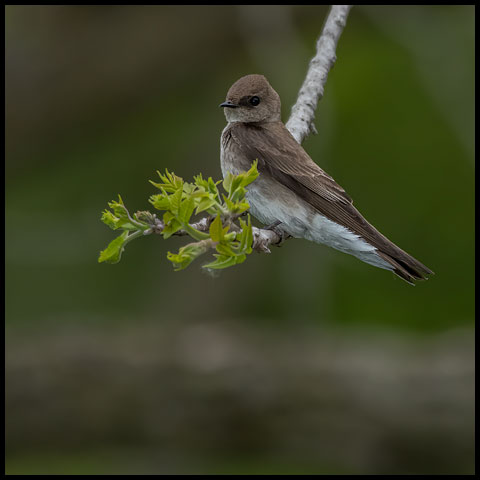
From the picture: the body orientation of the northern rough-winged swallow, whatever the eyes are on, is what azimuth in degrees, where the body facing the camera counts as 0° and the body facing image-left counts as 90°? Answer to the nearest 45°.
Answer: approximately 90°
